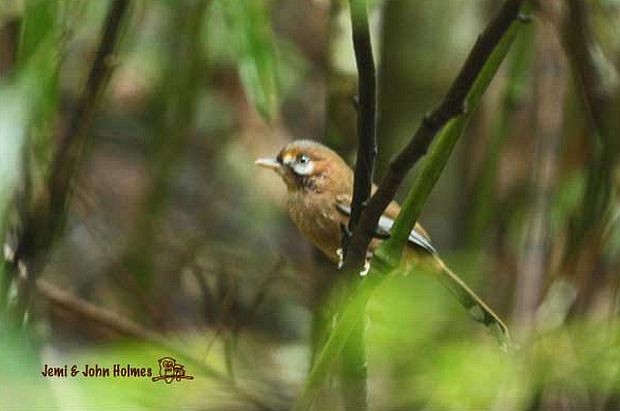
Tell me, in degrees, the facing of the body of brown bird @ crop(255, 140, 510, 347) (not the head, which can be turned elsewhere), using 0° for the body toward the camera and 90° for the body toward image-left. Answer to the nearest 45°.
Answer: approximately 90°
